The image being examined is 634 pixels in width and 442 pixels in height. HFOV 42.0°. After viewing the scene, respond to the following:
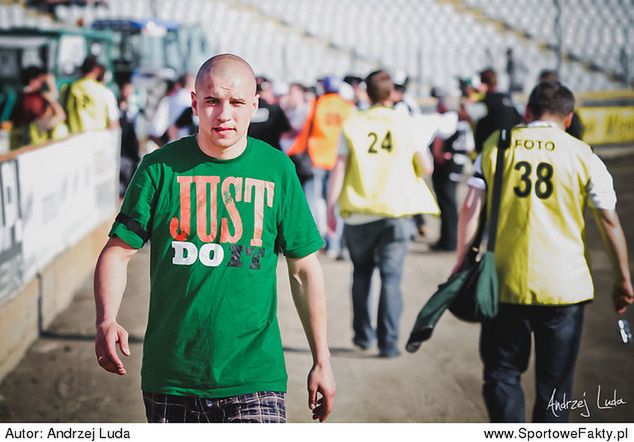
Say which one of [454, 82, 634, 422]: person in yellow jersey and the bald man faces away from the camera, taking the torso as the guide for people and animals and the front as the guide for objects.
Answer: the person in yellow jersey

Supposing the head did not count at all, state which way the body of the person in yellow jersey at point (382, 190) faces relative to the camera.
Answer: away from the camera

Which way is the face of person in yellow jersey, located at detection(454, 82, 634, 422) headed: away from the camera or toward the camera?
away from the camera

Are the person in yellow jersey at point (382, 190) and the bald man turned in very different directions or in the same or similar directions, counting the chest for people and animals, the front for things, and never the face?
very different directions

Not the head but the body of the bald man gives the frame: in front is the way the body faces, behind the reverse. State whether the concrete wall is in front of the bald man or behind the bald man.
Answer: behind

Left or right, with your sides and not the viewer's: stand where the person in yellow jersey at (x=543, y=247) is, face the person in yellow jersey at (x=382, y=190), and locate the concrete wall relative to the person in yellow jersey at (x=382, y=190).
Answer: left

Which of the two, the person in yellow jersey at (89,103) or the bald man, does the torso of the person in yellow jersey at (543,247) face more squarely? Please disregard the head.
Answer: the person in yellow jersey

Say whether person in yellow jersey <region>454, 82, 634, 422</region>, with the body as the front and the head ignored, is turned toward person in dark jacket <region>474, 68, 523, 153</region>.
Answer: yes

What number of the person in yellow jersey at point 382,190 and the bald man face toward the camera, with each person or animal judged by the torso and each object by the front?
1

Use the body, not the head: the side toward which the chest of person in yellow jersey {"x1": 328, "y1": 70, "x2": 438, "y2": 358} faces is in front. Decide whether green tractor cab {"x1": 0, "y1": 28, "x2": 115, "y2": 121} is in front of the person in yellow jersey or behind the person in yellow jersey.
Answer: in front

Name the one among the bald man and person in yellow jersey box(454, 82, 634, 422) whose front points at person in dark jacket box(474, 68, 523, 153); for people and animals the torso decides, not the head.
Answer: the person in yellow jersey

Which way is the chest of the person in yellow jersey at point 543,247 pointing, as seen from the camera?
away from the camera

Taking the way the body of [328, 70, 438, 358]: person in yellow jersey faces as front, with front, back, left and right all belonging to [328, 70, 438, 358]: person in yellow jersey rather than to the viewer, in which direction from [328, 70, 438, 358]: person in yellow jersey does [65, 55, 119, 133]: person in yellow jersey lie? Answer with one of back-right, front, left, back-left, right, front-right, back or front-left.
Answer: front-left

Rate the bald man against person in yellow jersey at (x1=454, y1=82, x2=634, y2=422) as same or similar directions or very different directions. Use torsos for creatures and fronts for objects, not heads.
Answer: very different directions
